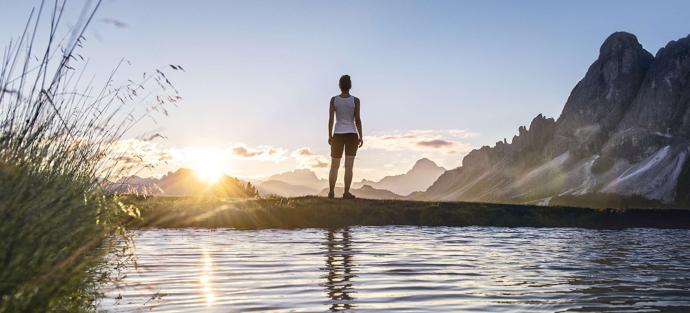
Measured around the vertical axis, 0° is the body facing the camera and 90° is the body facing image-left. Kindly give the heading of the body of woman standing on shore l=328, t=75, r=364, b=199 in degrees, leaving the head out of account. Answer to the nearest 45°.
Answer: approximately 180°
